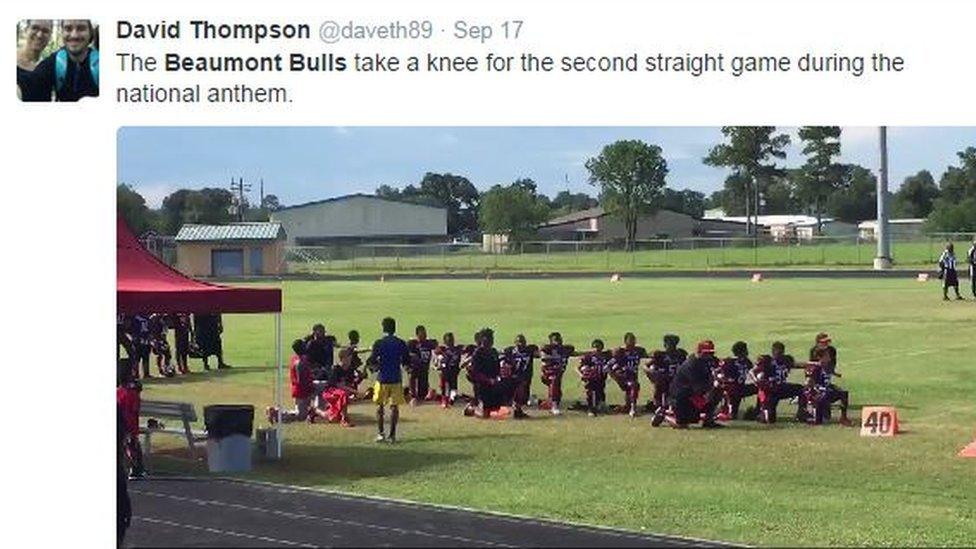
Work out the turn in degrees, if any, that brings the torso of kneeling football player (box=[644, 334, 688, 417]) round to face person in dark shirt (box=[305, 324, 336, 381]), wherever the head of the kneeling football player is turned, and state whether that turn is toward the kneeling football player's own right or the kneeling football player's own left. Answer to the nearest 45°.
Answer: approximately 90° to the kneeling football player's own right

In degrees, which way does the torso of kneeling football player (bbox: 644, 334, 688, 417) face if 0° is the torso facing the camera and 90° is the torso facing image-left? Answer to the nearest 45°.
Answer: approximately 0°

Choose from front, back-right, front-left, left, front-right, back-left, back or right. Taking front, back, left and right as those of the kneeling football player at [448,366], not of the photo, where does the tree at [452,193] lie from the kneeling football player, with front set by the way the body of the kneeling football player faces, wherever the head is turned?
back

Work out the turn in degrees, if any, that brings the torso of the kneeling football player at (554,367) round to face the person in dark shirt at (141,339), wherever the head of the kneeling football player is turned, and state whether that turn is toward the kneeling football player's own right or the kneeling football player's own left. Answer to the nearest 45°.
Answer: approximately 135° to the kneeling football player's own right

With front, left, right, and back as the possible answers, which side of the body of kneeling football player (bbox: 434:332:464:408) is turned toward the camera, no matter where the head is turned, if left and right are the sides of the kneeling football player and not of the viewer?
front

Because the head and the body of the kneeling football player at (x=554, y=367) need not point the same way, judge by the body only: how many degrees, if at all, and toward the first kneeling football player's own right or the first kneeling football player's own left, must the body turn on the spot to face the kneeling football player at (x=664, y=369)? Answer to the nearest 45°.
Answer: approximately 45° to the first kneeling football player's own left

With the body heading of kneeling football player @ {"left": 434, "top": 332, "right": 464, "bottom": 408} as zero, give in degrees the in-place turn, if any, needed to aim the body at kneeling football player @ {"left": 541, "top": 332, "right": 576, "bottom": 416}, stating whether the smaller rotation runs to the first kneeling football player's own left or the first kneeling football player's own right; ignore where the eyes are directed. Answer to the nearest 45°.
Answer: approximately 45° to the first kneeling football player's own left

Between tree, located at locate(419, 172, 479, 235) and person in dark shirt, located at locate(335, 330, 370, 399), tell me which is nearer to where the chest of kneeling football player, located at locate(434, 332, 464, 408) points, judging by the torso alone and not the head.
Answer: the person in dark shirt

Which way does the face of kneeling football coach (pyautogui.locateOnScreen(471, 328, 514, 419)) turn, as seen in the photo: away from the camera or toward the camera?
toward the camera
